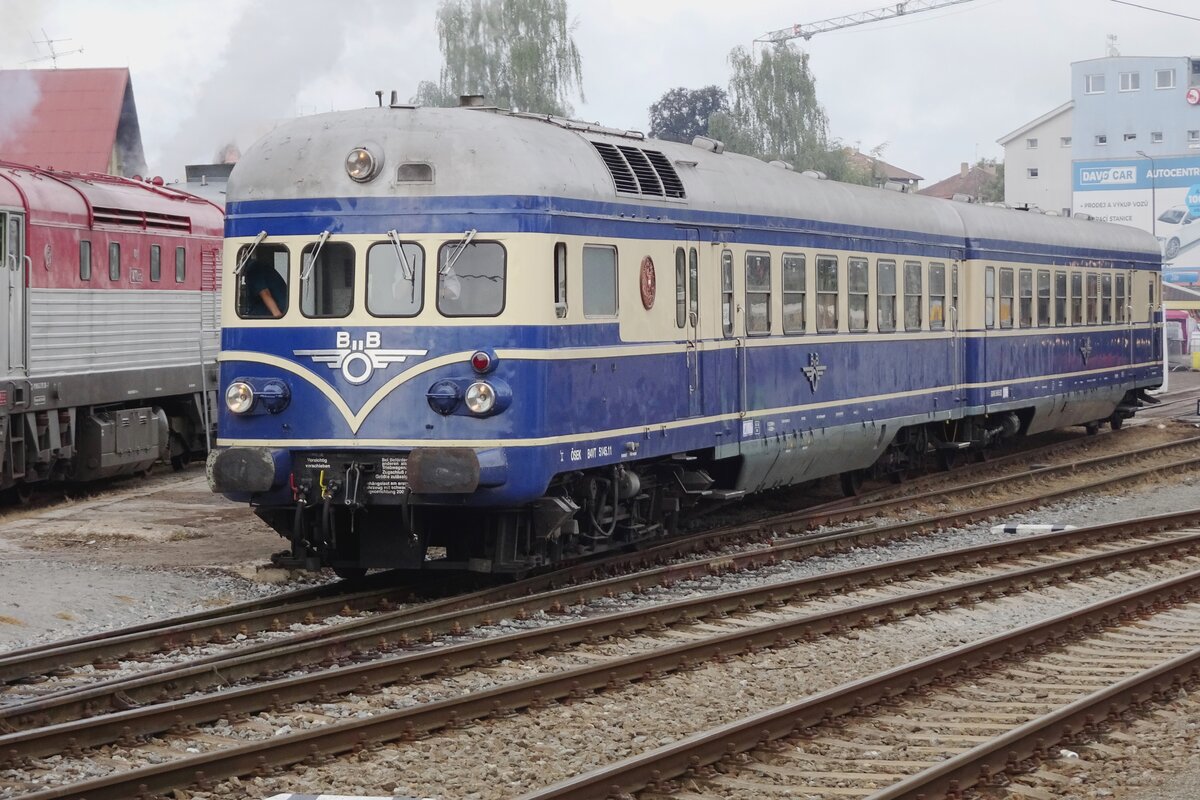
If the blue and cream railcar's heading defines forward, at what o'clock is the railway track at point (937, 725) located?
The railway track is roughly at 9 o'clock from the blue and cream railcar.

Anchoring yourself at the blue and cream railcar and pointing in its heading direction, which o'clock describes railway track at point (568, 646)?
The railway track is roughly at 10 o'clock from the blue and cream railcar.

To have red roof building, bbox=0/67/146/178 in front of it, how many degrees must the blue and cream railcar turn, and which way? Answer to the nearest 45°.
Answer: approximately 90° to its right

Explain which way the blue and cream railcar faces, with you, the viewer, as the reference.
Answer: facing the viewer and to the left of the viewer

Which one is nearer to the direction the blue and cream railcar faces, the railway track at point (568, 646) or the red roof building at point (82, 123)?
the railway track
